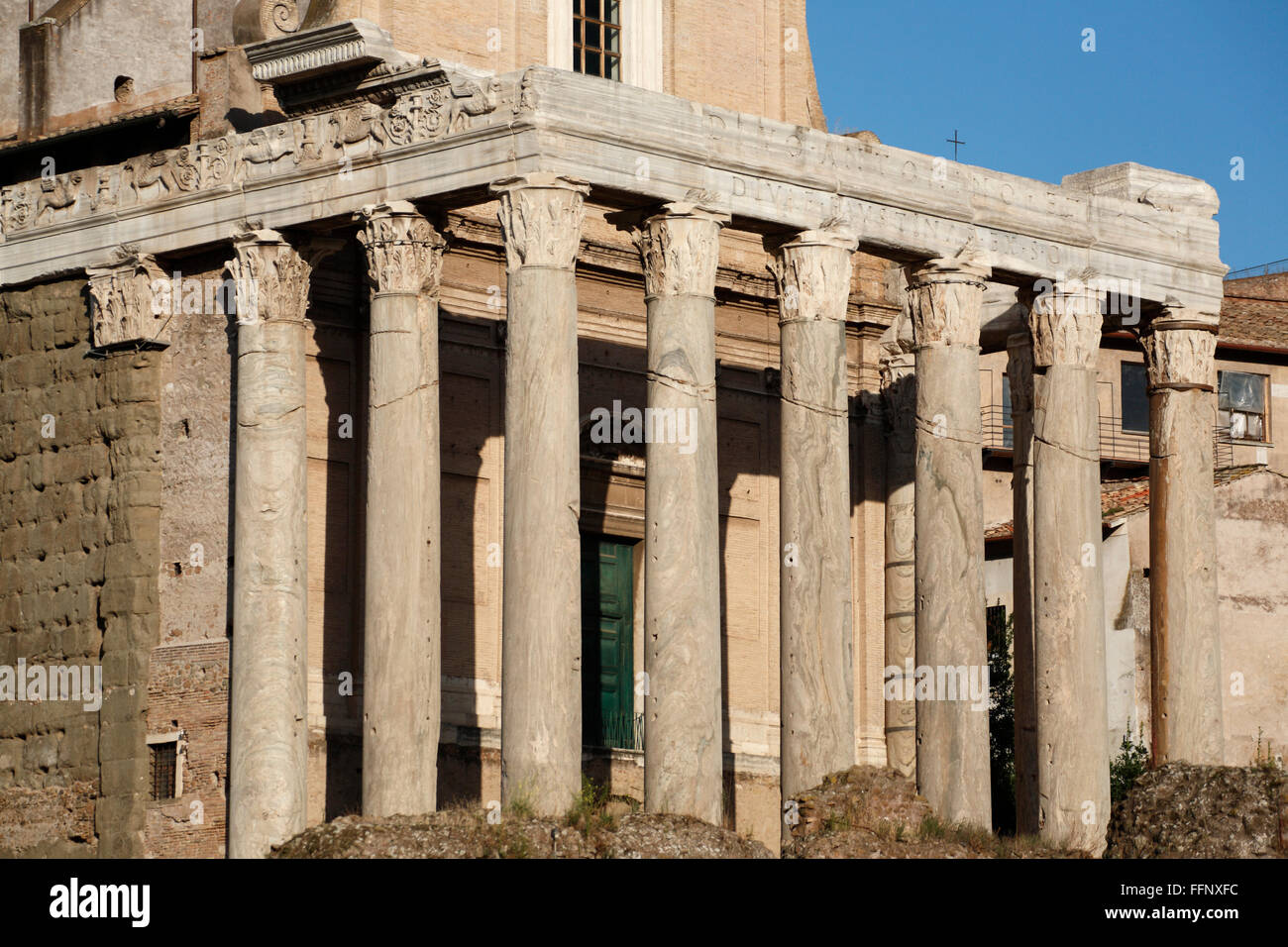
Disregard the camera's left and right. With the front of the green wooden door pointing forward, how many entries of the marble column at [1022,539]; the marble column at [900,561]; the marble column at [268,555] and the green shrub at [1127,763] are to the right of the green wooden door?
1

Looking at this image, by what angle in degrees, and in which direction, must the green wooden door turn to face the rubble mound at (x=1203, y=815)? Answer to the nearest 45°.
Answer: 0° — it already faces it

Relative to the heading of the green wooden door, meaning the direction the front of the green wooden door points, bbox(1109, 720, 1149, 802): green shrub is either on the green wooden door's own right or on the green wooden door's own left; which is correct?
on the green wooden door's own left

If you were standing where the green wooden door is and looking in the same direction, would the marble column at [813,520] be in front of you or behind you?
in front

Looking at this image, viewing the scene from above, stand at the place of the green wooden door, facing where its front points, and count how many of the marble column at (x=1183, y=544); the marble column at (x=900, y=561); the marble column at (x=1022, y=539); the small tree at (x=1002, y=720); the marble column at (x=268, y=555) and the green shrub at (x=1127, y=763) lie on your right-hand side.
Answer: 1

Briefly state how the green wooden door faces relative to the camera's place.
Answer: facing the viewer and to the right of the viewer

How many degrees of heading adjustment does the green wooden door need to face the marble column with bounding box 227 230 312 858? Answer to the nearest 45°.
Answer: approximately 90° to its right

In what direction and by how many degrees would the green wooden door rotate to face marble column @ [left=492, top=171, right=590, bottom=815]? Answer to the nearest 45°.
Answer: approximately 45° to its right

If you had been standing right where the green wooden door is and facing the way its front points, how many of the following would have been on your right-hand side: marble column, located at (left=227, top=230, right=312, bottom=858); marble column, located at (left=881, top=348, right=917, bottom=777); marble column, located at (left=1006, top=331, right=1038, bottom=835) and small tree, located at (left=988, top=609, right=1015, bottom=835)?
1

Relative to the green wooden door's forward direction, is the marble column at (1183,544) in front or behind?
in front

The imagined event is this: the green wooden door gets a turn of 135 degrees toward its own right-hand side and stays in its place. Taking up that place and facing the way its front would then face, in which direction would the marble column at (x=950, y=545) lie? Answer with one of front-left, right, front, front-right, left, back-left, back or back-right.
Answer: back-left

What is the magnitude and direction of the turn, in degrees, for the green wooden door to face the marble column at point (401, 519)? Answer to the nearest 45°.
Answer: approximately 45° to its right

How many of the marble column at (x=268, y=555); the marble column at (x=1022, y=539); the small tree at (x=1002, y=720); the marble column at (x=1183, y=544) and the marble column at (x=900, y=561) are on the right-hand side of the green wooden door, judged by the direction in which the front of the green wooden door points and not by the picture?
1

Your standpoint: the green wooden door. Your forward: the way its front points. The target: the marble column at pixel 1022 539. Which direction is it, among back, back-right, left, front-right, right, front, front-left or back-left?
front-left

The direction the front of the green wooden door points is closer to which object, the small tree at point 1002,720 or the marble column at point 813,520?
the marble column
